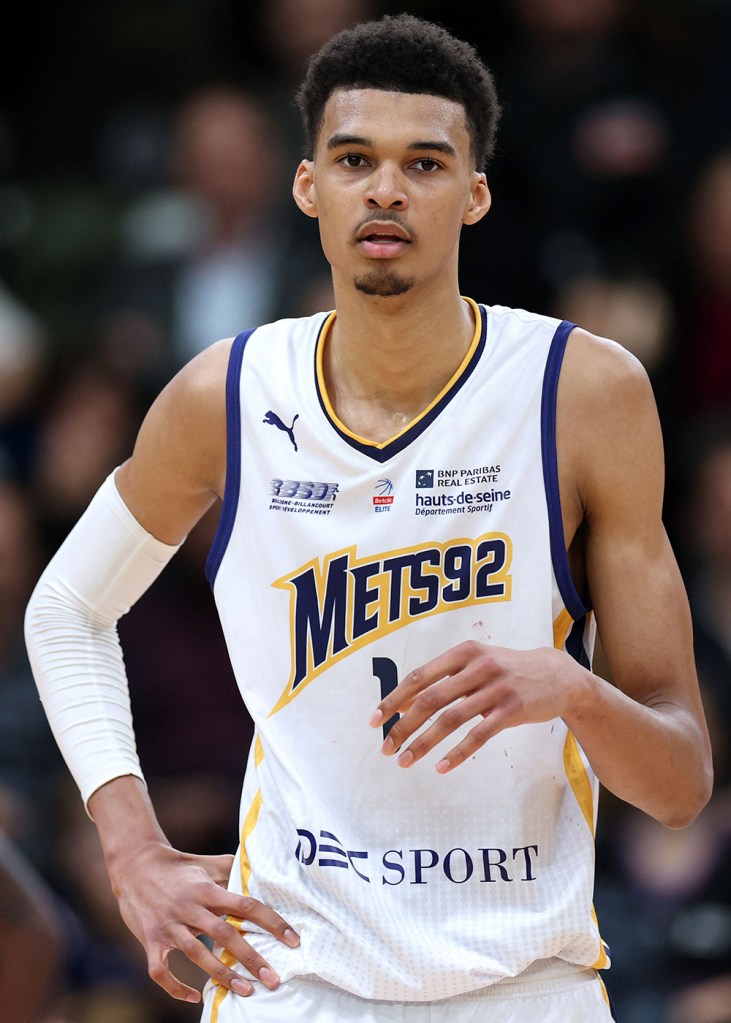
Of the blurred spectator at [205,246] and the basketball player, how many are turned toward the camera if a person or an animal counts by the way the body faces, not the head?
2

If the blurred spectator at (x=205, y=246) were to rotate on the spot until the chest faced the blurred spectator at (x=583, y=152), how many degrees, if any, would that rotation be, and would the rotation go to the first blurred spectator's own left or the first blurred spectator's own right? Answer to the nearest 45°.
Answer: approximately 90° to the first blurred spectator's own left

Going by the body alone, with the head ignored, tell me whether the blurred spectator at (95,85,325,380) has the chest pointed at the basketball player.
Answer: yes

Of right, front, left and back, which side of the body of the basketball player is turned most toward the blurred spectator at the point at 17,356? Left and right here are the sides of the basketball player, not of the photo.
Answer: back

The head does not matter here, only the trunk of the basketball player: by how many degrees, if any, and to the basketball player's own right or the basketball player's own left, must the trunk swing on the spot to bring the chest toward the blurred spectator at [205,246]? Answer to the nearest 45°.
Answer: approximately 180°
